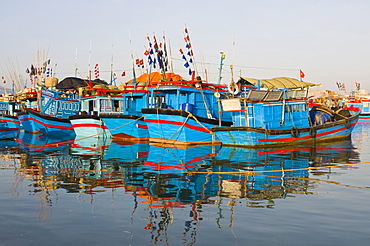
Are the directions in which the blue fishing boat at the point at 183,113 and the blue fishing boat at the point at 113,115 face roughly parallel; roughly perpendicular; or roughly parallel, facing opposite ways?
roughly parallel

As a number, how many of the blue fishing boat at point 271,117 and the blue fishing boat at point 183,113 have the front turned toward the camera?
0

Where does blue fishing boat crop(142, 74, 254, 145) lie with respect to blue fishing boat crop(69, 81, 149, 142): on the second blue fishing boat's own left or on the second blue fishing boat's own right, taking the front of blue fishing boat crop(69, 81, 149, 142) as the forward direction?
on the second blue fishing boat's own right

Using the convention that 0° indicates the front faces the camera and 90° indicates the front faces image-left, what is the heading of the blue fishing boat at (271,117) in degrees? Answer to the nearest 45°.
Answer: approximately 225°

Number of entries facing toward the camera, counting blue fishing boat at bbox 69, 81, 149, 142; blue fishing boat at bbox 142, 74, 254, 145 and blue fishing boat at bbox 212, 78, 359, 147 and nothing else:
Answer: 0
